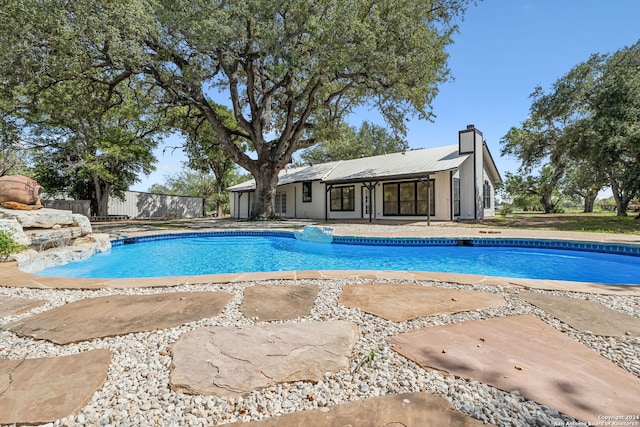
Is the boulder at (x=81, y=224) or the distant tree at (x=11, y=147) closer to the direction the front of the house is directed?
the boulder

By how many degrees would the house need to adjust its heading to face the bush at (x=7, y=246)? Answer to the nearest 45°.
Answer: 0° — it already faces it

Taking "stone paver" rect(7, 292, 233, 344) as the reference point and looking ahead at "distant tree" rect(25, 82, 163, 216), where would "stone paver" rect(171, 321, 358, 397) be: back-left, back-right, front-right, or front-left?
back-right

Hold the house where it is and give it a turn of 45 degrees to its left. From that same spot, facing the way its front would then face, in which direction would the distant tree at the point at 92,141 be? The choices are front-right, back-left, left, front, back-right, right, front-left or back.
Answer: right

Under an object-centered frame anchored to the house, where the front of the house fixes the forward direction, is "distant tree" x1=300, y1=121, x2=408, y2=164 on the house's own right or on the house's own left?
on the house's own right

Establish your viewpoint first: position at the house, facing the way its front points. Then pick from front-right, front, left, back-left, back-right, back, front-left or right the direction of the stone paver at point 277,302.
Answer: front-left

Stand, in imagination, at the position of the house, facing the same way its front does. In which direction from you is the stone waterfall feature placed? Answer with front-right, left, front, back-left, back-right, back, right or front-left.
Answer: front

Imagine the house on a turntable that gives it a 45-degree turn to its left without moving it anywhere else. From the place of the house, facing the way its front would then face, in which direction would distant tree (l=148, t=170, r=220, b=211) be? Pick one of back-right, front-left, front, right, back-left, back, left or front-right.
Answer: back-right

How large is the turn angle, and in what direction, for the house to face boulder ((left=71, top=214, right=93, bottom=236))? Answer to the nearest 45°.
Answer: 0° — it already faces it

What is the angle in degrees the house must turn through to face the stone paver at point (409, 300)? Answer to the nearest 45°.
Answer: approximately 45° to its left

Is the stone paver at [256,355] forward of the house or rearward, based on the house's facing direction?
forward

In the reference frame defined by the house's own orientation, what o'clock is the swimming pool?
The swimming pool is roughly at 11 o'clock from the house.

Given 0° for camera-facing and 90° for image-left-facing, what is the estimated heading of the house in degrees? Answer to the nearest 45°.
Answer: approximately 45°

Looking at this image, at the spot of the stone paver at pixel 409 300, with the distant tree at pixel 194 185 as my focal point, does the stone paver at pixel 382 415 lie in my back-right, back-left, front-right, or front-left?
back-left
